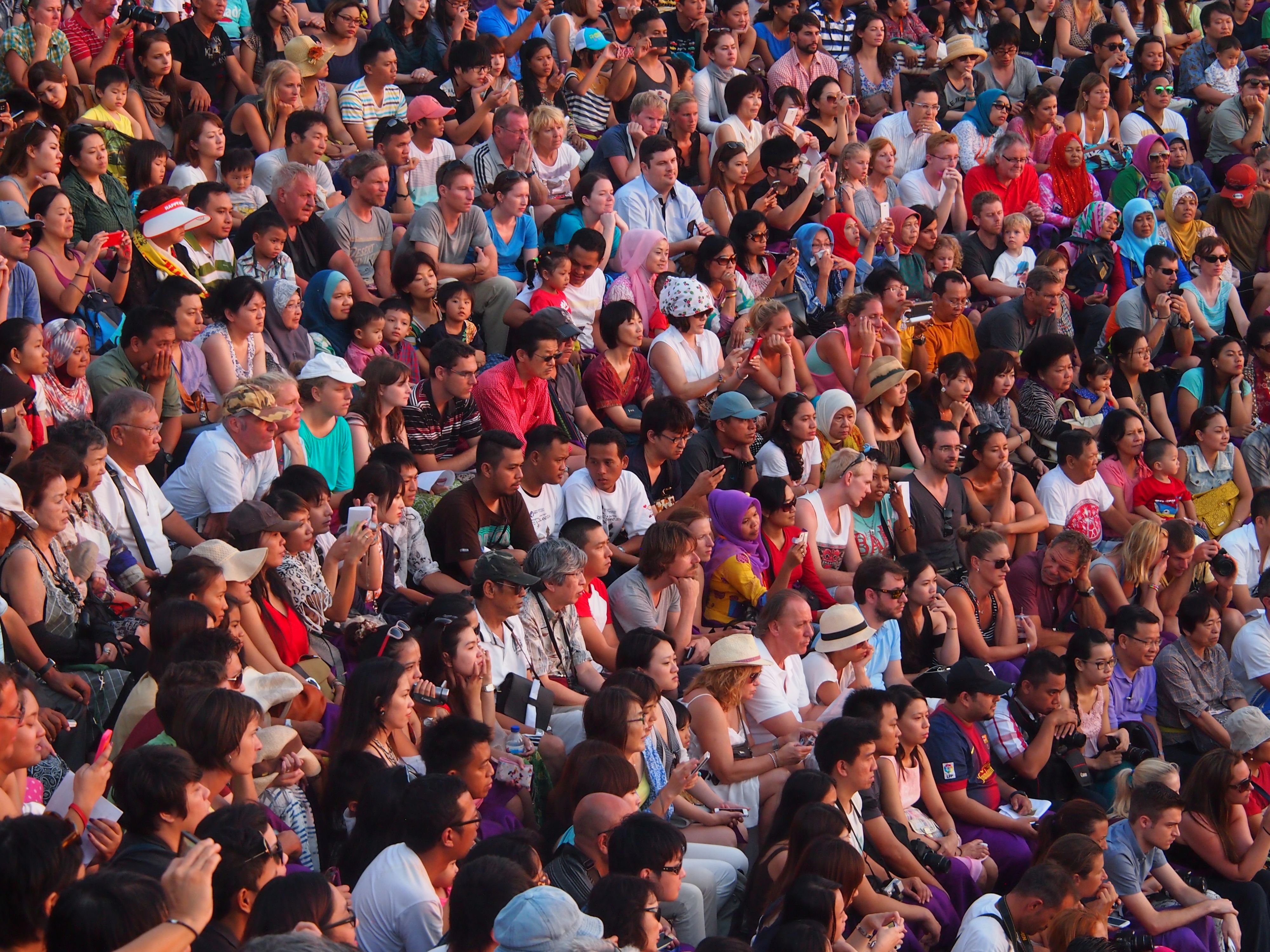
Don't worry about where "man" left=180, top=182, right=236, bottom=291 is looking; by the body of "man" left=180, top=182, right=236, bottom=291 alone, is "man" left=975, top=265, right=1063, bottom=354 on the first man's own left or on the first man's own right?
on the first man's own left

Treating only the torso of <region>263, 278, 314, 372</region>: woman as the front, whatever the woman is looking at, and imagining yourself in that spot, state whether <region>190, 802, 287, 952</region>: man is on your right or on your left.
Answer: on your right

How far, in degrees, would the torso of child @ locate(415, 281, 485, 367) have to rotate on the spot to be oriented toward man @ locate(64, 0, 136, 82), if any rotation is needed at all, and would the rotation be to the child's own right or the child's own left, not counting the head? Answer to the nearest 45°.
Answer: approximately 180°

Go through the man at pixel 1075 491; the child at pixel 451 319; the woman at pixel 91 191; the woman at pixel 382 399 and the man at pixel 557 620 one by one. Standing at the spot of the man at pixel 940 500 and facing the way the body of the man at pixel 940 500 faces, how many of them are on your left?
1

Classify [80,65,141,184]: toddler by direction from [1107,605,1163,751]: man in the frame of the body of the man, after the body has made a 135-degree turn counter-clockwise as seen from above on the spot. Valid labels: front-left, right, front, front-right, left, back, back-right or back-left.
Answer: left

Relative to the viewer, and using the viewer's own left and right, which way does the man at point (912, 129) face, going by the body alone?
facing the viewer and to the right of the viewer

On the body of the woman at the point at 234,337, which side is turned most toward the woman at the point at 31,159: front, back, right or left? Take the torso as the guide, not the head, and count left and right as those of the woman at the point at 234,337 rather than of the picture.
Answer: back

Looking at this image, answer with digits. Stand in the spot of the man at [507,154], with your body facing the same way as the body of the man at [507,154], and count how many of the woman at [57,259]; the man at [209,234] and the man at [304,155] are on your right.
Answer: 3

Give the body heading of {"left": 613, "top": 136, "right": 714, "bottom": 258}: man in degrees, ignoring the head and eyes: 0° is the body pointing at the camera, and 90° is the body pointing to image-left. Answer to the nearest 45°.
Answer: approximately 315°

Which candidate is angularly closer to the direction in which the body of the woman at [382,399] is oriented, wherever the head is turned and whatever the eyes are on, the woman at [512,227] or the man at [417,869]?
the man

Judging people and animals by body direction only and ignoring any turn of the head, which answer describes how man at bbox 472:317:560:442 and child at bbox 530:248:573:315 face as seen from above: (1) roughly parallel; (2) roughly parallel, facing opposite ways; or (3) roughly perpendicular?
roughly parallel

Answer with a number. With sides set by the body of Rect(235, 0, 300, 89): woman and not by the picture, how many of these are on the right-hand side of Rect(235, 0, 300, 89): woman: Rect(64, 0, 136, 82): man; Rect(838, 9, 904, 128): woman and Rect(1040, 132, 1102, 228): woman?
1

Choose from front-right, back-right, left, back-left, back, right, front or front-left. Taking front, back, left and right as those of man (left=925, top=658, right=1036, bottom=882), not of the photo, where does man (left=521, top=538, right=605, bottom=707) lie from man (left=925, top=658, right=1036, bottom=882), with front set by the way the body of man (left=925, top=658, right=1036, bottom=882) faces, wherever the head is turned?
back-right
